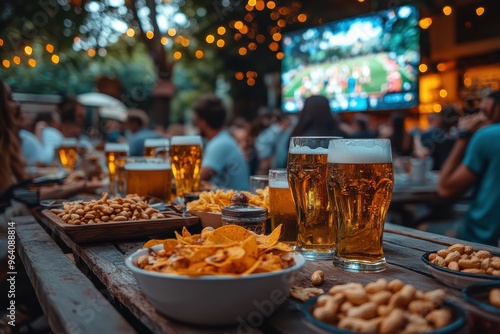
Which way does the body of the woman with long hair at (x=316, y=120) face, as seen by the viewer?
away from the camera

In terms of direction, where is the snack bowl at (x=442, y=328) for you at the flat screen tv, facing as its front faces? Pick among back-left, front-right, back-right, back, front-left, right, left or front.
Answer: front-left

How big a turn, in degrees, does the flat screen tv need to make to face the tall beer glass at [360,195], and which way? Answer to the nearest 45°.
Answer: approximately 45° to its left

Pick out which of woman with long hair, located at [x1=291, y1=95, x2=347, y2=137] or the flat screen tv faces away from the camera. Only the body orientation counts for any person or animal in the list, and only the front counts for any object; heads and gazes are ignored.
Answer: the woman with long hair

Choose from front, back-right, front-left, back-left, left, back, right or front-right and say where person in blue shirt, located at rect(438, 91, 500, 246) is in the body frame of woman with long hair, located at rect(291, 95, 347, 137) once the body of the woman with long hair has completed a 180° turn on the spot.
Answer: front-left

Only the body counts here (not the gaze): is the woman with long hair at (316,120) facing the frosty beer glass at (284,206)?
no

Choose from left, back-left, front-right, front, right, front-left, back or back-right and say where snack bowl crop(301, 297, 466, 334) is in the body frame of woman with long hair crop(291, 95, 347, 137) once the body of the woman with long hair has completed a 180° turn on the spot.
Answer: front

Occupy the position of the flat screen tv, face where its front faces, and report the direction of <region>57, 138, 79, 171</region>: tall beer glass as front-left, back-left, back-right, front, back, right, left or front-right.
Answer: front

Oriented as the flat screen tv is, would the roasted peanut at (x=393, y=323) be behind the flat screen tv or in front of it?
in front

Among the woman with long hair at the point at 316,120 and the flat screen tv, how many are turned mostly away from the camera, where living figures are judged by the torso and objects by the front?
1

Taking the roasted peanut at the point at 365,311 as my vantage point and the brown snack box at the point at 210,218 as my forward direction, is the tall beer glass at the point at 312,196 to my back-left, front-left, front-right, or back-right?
front-right

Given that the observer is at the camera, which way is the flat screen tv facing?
facing the viewer and to the left of the viewer

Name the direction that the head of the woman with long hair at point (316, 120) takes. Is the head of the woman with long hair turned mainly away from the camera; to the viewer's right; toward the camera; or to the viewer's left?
away from the camera

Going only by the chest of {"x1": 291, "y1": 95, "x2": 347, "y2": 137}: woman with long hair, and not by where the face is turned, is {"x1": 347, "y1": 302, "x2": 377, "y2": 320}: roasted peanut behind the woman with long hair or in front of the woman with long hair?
behind

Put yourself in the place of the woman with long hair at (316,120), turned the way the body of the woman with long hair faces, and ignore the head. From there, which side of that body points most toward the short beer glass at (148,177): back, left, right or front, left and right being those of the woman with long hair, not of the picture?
back

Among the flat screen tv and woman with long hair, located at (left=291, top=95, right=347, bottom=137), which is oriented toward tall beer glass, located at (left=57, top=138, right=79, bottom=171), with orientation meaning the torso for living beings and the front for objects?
the flat screen tv

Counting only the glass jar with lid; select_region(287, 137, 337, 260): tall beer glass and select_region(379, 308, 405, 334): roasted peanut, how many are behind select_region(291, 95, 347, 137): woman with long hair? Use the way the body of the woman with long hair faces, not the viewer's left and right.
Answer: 3

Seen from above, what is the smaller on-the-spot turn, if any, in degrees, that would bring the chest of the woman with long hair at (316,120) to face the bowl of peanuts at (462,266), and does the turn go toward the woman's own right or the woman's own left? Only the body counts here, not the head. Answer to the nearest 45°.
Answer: approximately 180°

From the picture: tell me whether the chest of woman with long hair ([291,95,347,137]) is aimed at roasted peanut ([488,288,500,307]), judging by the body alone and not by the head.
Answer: no
